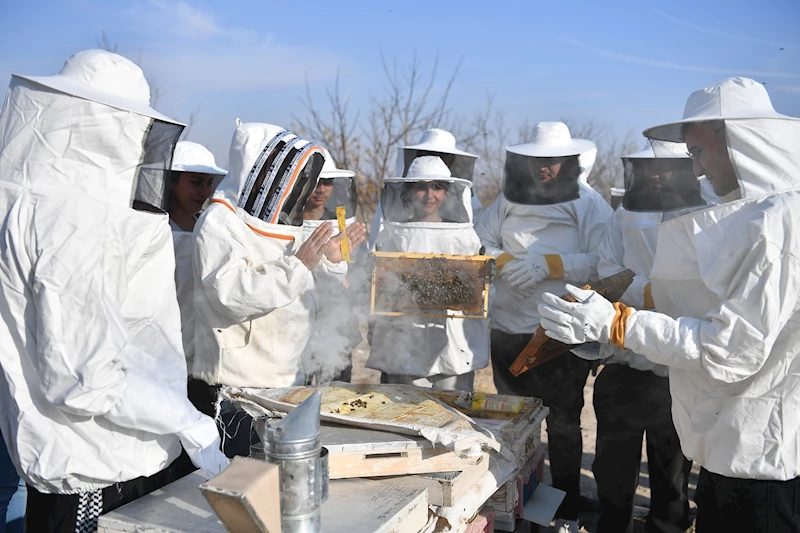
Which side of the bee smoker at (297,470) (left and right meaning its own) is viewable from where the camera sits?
right

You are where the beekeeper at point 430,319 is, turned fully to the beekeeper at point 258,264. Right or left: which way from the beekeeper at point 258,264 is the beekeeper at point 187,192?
right

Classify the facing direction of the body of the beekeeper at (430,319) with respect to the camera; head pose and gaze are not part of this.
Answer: toward the camera

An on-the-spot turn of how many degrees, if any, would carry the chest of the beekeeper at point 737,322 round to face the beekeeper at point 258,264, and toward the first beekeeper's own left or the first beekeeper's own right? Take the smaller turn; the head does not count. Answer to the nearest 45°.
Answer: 0° — they already face them

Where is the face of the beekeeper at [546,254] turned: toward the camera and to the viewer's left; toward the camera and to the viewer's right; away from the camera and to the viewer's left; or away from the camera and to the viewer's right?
toward the camera and to the viewer's left

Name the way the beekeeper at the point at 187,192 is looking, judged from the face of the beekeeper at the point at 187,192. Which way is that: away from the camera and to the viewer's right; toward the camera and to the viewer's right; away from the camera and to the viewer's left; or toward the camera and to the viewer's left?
toward the camera and to the viewer's right

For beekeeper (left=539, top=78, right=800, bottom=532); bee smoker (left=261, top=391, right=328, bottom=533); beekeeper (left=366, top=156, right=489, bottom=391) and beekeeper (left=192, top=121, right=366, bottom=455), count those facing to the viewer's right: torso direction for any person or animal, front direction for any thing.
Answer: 2

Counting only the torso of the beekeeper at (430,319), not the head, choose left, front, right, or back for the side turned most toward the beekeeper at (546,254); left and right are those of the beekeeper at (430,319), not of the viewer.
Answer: left

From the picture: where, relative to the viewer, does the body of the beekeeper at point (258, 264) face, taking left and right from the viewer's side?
facing to the right of the viewer

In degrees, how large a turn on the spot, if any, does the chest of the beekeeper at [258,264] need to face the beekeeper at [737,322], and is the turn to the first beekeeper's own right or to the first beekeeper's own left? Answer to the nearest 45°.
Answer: approximately 45° to the first beekeeper's own right

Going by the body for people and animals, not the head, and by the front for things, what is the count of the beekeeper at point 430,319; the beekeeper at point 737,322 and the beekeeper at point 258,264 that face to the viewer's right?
1

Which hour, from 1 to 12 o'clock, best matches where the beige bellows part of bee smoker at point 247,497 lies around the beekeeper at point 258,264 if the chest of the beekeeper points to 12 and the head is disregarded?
The beige bellows part of bee smoker is roughly at 3 o'clock from the beekeeper.

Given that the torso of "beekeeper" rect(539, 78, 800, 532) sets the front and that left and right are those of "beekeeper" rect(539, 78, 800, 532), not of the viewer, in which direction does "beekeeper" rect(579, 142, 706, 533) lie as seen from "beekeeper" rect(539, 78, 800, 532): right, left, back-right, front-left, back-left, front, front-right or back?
right

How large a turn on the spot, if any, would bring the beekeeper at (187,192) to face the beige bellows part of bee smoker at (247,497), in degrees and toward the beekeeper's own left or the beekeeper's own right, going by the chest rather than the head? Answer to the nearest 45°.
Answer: approximately 45° to the beekeeper's own right

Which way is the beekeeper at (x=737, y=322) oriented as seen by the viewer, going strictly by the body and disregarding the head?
to the viewer's left
